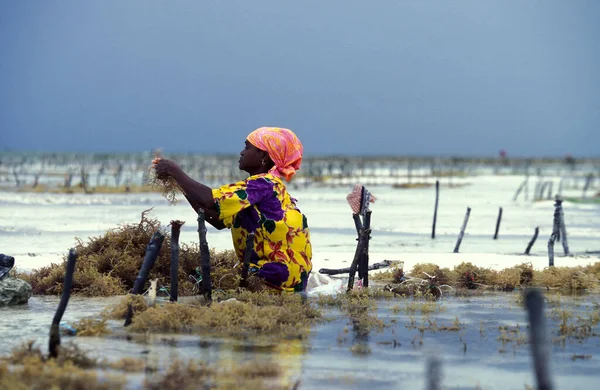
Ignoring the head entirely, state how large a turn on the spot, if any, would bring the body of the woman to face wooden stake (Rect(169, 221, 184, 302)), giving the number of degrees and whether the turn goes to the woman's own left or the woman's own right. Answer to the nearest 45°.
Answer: approximately 45° to the woman's own left

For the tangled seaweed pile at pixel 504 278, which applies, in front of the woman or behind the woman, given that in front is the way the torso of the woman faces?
behind

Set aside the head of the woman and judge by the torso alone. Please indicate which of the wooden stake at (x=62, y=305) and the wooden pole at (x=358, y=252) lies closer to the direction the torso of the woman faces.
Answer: the wooden stake

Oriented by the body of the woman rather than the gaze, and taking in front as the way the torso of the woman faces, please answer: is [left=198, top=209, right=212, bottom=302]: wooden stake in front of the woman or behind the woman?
in front

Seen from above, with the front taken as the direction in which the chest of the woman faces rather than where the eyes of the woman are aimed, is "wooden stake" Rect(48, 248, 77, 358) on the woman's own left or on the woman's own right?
on the woman's own left

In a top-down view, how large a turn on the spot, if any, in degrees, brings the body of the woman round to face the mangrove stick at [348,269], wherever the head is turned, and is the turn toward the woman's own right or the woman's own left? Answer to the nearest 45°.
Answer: approximately 135° to the woman's own right

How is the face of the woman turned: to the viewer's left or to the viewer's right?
to the viewer's left

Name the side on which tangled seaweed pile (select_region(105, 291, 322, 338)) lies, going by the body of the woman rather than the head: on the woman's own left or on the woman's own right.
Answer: on the woman's own left

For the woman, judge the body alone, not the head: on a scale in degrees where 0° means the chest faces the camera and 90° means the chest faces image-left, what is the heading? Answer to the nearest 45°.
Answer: approximately 90°
